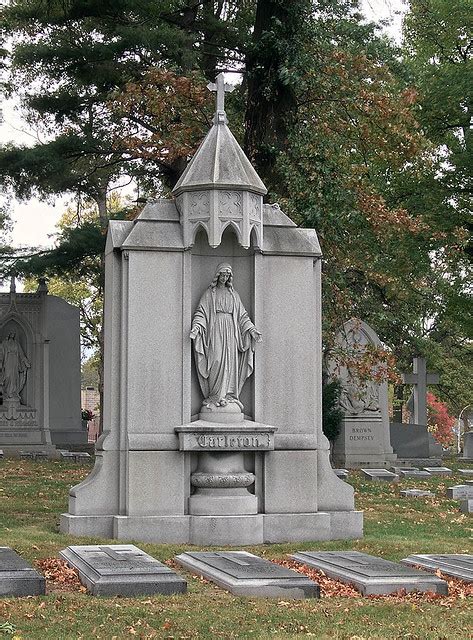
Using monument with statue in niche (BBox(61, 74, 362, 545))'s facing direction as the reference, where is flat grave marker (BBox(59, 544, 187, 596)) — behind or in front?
in front

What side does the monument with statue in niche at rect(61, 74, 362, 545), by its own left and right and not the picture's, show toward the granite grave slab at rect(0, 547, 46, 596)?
front

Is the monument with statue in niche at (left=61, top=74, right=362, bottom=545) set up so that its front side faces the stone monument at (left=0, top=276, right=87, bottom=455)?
no

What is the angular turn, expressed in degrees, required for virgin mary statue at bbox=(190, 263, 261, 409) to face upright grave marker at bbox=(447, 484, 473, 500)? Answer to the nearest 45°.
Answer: approximately 135° to its left

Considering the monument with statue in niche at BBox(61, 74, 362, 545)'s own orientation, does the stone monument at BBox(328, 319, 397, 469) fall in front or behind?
behind

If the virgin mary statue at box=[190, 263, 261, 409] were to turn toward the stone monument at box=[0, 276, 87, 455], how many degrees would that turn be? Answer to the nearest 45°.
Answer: approximately 180°

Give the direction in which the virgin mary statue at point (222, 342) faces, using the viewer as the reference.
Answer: facing the viewer

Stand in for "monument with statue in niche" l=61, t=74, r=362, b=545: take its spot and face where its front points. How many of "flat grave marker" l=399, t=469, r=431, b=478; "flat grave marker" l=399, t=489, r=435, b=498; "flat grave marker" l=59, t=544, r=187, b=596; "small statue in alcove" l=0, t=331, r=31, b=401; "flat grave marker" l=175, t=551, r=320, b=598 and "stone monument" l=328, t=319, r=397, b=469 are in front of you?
2

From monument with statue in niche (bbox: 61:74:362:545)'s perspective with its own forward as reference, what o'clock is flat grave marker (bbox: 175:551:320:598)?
The flat grave marker is roughly at 12 o'clock from the monument with statue in niche.

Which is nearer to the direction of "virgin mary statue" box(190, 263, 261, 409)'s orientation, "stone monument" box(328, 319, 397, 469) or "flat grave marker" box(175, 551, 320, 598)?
the flat grave marker

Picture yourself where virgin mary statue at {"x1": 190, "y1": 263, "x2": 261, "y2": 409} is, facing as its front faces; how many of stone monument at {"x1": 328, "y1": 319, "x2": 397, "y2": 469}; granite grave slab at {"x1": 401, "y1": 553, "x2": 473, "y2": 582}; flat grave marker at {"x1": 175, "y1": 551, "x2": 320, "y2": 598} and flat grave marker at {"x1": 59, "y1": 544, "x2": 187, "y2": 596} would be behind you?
1

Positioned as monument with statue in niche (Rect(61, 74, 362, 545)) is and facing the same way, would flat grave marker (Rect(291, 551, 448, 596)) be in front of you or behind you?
in front

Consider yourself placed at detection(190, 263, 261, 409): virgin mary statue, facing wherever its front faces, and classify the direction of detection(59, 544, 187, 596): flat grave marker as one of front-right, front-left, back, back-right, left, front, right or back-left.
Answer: front

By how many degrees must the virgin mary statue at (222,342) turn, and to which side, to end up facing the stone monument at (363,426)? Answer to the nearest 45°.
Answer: approximately 180°

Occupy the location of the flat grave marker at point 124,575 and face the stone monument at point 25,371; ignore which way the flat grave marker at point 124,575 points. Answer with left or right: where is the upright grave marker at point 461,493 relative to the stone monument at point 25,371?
right

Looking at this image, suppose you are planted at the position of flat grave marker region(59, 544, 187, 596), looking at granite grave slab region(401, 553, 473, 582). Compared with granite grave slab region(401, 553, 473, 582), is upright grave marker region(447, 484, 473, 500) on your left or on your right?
left

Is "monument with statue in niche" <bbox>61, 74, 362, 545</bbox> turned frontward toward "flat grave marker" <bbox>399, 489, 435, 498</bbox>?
no
